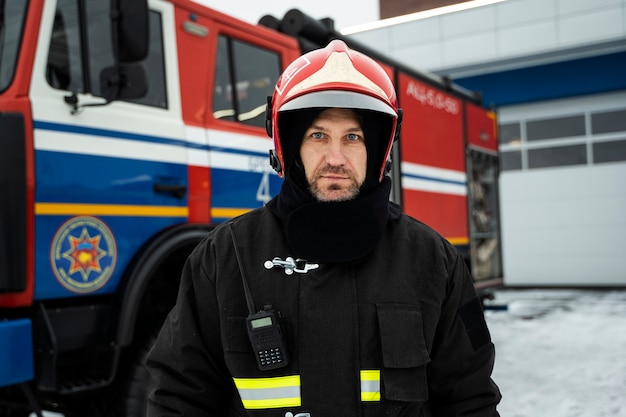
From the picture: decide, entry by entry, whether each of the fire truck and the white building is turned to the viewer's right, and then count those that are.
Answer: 0

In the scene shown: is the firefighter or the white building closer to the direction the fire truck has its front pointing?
the firefighter

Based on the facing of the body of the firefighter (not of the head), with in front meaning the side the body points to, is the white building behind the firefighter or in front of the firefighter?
behind

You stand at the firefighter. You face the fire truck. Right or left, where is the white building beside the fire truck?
right

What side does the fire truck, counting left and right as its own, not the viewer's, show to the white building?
back

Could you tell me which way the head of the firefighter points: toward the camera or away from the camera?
toward the camera

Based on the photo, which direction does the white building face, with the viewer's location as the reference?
facing the viewer and to the left of the viewer

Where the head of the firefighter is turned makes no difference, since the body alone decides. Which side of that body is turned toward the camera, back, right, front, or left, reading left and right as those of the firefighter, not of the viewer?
front

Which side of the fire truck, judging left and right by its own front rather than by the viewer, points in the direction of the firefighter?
left
